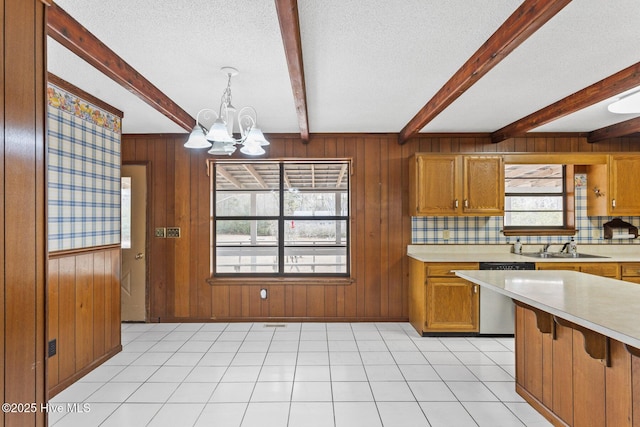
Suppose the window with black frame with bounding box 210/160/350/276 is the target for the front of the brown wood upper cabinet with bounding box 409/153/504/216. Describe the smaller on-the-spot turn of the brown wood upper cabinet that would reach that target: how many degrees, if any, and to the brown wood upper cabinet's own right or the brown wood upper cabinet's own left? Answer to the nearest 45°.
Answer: approximately 90° to the brown wood upper cabinet's own right

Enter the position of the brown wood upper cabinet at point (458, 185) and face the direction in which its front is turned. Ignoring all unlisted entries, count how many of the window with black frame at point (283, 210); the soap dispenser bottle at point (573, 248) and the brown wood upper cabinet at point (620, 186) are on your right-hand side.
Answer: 1

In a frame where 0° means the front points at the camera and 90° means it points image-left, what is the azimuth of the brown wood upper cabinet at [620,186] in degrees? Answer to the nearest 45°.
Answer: approximately 315°

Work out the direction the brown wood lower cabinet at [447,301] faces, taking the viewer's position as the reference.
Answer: facing the viewer

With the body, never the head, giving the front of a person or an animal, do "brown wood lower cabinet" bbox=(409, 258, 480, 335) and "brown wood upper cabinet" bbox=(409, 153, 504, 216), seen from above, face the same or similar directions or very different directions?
same or similar directions

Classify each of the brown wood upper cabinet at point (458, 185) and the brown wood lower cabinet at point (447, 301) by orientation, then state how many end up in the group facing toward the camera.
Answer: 2

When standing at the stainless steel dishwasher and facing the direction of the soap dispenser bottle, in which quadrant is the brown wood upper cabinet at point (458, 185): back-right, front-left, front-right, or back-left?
back-left

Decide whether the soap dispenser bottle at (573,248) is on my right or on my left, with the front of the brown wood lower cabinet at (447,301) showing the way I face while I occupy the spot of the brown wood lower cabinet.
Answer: on my left

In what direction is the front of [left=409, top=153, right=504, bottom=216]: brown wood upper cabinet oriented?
toward the camera

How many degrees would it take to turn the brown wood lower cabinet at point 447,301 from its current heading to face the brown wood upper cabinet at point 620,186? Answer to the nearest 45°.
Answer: approximately 135° to its left

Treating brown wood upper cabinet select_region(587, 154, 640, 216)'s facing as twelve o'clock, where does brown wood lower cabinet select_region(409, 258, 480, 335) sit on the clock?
The brown wood lower cabinet is roughly at 3 o'clock from the brown wood upper cabinet.

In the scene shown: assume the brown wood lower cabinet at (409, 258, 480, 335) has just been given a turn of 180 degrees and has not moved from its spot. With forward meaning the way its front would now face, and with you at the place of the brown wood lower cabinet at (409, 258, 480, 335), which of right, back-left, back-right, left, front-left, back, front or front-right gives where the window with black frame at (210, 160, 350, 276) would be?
left

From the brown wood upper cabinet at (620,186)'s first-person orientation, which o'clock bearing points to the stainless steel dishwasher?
The stainless steel dishwasher is roughly at 3 o'clock from the brown wood upper cabinet.
